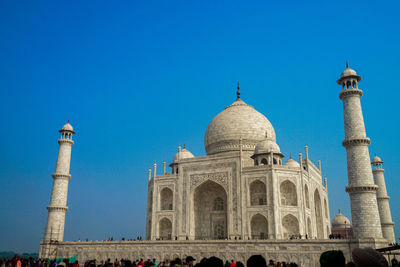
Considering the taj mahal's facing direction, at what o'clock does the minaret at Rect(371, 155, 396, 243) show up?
The minaret is roughly at 7 o'clock from the taj mahal.

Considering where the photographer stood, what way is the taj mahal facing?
facing the viewer and to the left of the viewer
